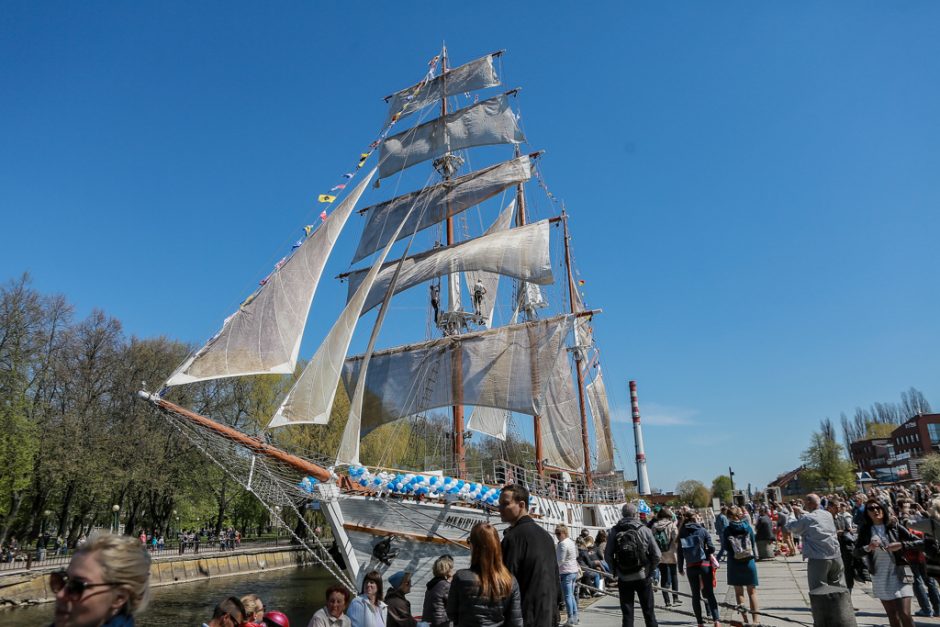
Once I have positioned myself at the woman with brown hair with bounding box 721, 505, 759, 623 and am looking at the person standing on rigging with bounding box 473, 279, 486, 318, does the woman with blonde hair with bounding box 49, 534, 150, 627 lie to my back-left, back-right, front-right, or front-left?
back-left

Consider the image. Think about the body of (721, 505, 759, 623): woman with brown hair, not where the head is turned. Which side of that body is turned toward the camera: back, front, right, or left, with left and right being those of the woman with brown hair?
back

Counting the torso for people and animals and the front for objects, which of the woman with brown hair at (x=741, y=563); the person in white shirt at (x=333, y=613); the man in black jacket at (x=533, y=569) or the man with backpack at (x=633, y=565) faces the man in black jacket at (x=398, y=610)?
the man in black jacket at (x=533, y=569)

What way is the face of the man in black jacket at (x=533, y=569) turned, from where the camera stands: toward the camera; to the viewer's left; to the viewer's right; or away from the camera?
to the viewer's left

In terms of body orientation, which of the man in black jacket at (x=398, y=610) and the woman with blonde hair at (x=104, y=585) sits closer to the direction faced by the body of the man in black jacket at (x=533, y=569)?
the man in black jacket

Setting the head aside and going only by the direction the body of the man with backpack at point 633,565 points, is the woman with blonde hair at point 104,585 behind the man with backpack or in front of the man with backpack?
behind

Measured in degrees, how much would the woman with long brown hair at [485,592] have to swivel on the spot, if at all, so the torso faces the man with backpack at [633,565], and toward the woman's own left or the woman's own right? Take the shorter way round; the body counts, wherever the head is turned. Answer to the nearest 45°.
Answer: approximately 45° to the woman's own right

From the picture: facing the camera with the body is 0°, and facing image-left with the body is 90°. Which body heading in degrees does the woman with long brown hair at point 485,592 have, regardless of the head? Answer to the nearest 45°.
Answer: approximately 180°

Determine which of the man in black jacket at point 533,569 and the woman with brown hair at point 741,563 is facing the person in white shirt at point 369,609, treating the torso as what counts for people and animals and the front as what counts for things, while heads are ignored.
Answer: the man in black jacket

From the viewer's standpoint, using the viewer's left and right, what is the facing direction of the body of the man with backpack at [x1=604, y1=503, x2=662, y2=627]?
facing away from the viewer
